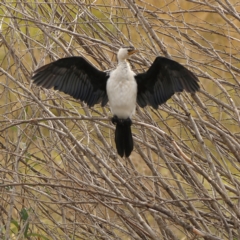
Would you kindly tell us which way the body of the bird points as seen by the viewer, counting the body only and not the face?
toward the camera
